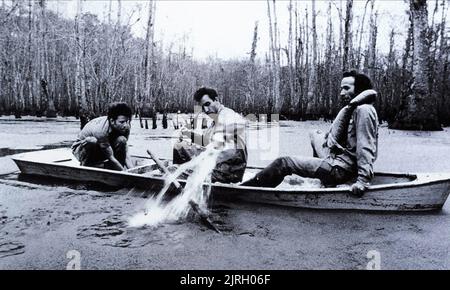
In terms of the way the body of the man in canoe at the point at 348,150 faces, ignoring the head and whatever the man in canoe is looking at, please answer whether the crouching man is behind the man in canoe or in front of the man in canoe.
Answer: in front

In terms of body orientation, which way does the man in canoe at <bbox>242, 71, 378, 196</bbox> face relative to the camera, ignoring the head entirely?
to the viewer's left

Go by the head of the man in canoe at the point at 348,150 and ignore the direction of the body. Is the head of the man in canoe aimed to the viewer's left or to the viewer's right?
to the viewer's left

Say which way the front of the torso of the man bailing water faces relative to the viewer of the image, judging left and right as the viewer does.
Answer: facing the viewer and to the left of the viewer

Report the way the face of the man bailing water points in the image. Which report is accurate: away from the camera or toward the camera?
toward the camera

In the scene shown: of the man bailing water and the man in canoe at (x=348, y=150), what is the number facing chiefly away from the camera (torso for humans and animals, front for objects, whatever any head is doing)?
0

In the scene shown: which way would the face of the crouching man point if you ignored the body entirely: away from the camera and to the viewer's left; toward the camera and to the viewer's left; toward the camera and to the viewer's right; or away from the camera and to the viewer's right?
toward the camera and to the viewer's right

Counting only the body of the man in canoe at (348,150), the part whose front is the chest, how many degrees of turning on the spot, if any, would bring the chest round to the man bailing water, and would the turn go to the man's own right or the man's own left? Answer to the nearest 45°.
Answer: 0° — they already face them
